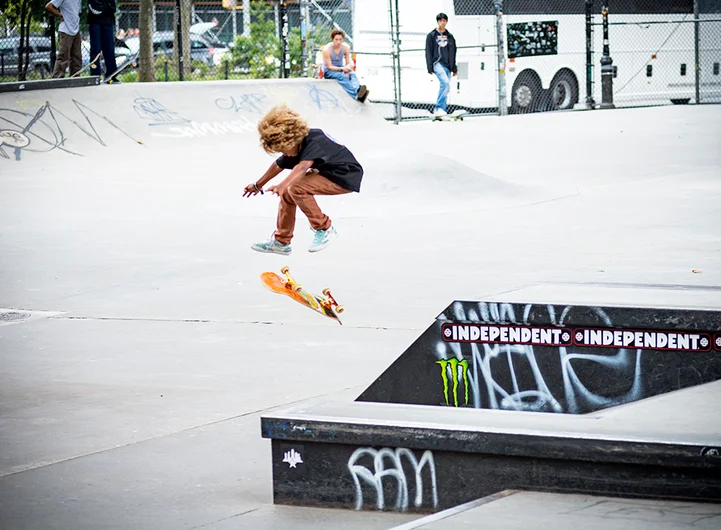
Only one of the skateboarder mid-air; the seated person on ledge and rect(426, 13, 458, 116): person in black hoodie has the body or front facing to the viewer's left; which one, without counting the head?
the skateboarder mid-air

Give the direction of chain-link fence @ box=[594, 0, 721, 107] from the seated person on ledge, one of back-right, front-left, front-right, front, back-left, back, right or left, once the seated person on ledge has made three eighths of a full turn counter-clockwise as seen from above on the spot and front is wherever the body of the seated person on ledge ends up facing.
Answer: front-right

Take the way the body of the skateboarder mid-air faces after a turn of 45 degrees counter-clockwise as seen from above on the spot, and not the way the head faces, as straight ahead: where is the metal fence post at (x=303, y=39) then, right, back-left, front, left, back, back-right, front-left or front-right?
back-right

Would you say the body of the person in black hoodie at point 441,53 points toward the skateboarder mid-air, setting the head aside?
yes

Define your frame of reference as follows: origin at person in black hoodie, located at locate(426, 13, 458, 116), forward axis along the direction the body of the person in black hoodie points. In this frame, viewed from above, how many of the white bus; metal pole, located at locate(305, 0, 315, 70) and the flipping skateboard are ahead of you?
1

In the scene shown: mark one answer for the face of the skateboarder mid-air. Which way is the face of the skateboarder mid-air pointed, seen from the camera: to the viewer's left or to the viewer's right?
to the viewer's left

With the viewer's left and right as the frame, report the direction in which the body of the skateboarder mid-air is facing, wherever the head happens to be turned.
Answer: facing to the left of the viewer

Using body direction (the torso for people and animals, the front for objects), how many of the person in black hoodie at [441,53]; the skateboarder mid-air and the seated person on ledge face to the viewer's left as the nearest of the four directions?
1

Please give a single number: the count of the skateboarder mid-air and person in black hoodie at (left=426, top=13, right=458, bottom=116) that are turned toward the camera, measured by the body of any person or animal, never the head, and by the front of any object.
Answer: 1

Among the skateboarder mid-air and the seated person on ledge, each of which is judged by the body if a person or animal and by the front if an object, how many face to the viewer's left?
1

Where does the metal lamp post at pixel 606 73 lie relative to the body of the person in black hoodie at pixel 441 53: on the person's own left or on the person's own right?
on the person's own left

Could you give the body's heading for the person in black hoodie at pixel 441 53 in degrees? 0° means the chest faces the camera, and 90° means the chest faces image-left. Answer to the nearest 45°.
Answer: approximately 0°

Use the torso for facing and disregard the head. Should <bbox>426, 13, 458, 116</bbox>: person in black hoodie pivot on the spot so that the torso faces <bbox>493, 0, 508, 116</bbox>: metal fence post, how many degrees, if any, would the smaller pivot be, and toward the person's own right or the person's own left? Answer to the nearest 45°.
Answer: approximately 135° to the person's own left

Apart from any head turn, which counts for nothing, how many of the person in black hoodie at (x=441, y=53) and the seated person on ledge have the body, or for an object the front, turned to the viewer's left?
0

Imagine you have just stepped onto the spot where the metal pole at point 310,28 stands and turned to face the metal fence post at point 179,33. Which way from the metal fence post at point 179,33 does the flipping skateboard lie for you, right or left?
left
